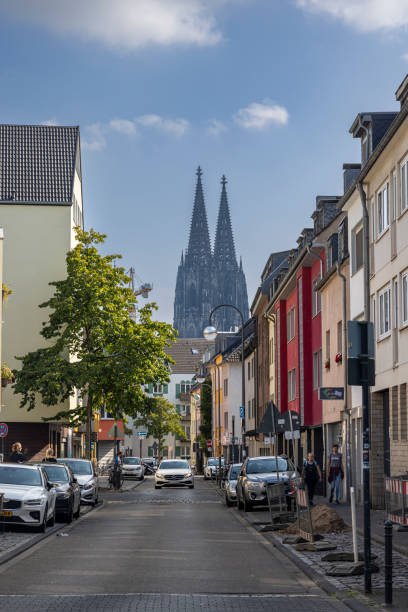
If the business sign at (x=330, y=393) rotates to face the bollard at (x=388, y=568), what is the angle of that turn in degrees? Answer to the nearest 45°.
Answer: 0° — it already faces it

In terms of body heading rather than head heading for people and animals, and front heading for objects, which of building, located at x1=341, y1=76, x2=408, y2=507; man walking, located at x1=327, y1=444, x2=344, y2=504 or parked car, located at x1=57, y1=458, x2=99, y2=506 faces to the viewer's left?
the building

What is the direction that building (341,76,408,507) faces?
to the viewer's left

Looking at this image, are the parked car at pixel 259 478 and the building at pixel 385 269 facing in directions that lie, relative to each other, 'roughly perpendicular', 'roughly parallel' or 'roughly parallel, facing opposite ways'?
roughly perpendicular

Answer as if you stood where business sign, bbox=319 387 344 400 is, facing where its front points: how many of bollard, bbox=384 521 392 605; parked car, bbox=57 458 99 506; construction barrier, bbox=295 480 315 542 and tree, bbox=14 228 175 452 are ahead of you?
2

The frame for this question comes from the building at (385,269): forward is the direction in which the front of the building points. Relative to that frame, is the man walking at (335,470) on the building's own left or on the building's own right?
on the building's own right

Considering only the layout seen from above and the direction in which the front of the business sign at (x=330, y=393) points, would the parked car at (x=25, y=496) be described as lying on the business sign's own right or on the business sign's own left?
on the business sign's own right

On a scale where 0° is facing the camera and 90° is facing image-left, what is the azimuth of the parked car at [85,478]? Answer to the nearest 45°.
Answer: approximately 315°

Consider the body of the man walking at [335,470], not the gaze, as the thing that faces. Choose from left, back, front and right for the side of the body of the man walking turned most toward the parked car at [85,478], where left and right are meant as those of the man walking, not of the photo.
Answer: right
